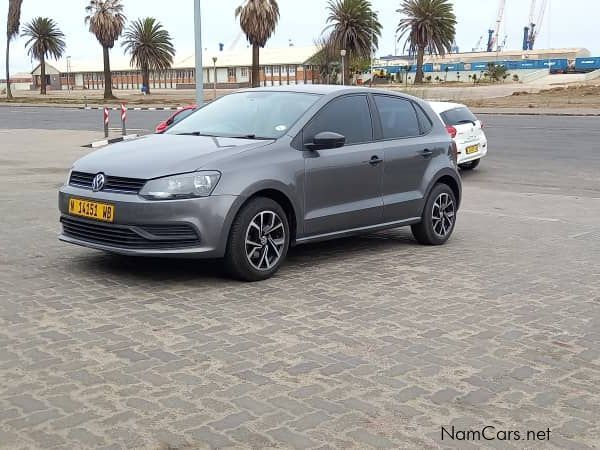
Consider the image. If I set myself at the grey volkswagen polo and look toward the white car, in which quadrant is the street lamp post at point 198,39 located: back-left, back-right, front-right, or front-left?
front-left

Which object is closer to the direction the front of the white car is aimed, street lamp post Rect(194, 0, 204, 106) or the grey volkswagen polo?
the street lamp post

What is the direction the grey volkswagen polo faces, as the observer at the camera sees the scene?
facing the viewer and to the left of the viewer

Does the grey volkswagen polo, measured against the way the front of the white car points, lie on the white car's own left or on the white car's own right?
on the white car's own left

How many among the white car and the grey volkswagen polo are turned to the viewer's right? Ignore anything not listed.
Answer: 0

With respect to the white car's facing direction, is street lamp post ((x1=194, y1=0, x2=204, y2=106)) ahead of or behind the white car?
ahead

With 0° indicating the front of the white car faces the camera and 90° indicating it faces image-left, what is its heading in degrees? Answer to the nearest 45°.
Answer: approximately 135°

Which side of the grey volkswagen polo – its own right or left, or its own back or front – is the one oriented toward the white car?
back

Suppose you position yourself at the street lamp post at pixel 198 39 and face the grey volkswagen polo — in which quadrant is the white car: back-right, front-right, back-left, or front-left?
front-left
